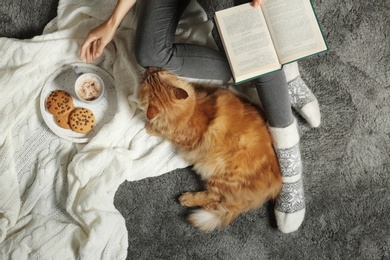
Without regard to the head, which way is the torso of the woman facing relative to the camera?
toward the camera

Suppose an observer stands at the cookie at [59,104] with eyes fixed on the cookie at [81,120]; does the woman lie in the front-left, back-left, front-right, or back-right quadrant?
front-left

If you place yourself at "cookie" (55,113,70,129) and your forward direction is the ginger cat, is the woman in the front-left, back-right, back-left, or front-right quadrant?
front-left
